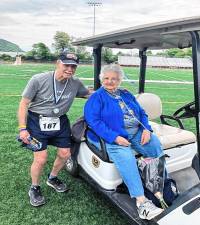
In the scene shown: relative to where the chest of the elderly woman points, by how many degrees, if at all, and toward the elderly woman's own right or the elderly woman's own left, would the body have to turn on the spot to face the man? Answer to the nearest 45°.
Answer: approximately 135° to the elderly woman's own right

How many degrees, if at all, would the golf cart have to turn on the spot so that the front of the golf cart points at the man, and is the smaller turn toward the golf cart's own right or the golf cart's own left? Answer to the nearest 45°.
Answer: approximately 135° to the golf cart's own right

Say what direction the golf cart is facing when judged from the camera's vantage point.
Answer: facing the viewer and to the right of the viewer
